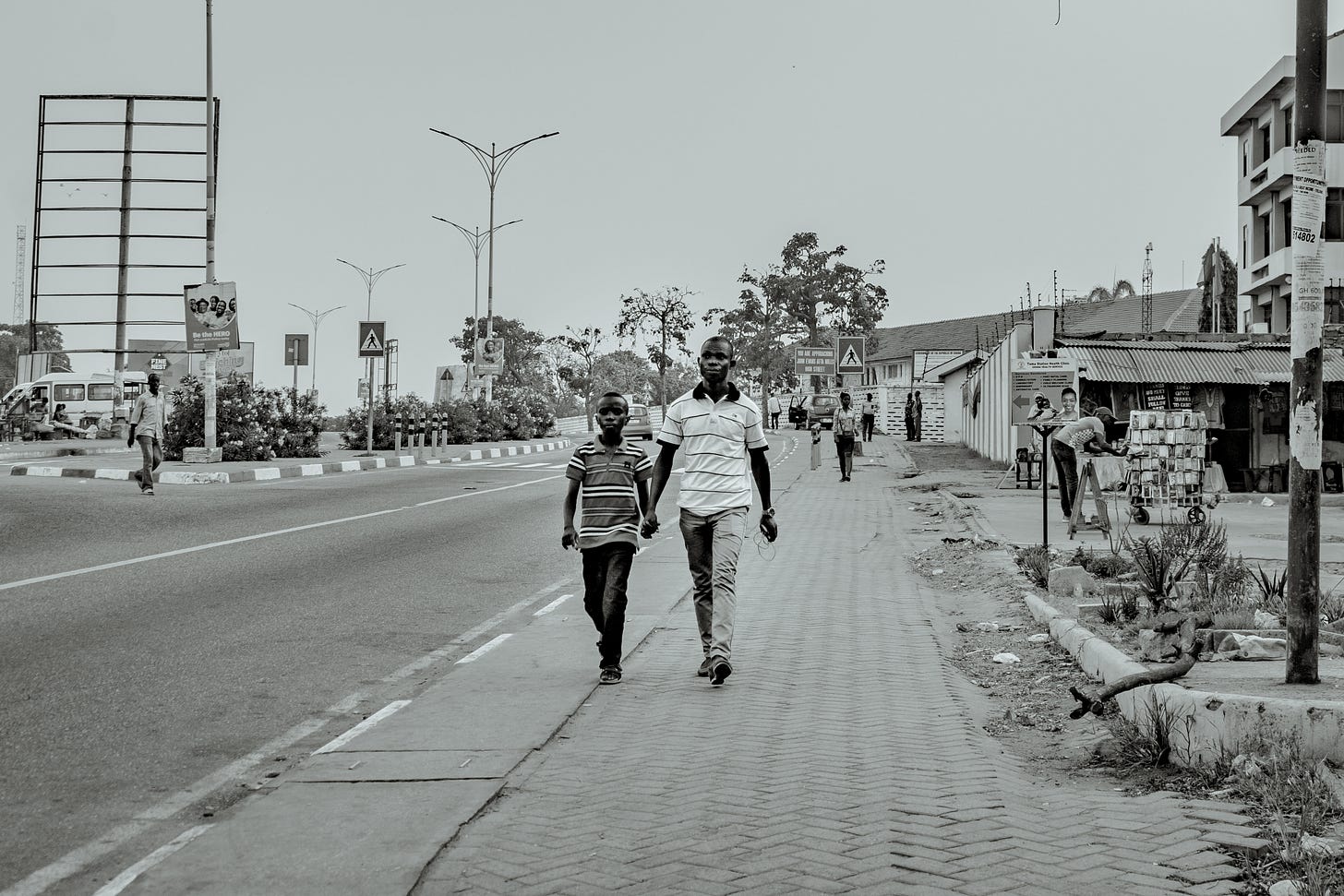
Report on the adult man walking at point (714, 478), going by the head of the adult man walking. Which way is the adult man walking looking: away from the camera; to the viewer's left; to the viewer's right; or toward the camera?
toward the camera

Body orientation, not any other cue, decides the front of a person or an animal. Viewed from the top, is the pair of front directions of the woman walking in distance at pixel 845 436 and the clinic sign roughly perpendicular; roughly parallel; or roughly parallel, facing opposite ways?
roughly parallel

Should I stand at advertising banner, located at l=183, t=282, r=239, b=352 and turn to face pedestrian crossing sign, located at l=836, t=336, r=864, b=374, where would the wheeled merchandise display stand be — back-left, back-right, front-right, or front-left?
front-right

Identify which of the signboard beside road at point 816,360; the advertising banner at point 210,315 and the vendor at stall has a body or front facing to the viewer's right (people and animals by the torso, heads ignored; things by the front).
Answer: the vendor at stall

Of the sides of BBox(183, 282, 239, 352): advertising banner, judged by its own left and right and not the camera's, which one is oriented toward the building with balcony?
left

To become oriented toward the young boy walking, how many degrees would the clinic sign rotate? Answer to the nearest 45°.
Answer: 0° — it already faces them

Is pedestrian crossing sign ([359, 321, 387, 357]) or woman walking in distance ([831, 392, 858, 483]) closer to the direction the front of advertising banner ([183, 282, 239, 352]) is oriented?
the woman walking in distance

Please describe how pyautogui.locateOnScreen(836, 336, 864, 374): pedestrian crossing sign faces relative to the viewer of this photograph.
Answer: facing the viewer

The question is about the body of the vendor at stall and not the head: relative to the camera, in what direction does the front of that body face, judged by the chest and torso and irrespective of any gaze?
to the viewer's right

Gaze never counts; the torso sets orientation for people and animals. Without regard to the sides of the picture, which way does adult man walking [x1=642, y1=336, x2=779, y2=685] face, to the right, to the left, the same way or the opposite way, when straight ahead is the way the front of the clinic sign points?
the same way

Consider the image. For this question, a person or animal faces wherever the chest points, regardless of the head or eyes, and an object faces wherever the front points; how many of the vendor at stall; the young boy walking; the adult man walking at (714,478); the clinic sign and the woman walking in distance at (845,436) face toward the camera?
4

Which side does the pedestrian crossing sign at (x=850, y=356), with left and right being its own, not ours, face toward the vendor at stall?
front

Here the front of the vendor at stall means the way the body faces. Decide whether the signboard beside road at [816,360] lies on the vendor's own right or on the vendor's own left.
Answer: on the vendor's own left

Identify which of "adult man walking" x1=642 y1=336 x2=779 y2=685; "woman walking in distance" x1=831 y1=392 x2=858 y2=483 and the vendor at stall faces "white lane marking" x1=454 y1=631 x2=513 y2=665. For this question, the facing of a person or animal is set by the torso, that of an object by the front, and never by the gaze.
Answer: the woman walking in distance

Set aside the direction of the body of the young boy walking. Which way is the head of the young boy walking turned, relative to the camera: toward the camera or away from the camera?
toward the camera

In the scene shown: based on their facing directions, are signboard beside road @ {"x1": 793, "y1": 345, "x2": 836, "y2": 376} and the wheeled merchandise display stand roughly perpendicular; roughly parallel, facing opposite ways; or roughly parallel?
roughly parallel

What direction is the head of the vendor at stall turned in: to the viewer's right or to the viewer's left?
to the viewer's right

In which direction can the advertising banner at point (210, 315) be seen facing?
toward the camera

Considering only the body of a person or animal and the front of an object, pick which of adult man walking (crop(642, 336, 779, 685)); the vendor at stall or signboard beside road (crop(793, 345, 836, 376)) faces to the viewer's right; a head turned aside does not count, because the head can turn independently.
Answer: the vendor at stall

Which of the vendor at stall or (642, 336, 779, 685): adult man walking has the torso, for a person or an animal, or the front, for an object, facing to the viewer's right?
the vendor at stall

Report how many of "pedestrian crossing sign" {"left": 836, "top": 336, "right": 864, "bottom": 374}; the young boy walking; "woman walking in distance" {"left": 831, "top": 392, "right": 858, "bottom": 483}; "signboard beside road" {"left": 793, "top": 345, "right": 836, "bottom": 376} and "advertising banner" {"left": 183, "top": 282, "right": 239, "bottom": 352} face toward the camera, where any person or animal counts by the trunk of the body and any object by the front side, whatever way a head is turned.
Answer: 5
